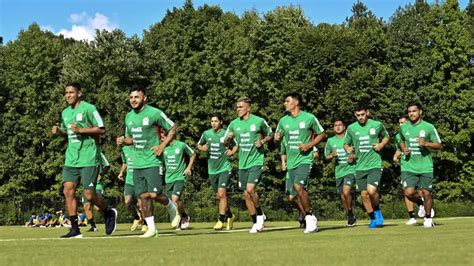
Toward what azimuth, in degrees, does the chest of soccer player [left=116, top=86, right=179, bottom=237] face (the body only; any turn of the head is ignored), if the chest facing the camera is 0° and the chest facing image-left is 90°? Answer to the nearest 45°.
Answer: approximately 45°

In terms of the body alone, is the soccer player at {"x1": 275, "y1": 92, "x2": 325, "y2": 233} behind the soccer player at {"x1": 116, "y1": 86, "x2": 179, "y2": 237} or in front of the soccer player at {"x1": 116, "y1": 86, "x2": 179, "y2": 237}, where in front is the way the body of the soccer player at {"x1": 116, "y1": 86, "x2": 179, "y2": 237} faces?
behind

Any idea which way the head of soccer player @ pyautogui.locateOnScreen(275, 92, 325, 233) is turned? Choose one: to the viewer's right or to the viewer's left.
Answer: to the viewer's left

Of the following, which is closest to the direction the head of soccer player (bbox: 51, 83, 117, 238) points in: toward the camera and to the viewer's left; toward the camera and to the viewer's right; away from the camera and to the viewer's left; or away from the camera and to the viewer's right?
toward the camera and to the viewer's left

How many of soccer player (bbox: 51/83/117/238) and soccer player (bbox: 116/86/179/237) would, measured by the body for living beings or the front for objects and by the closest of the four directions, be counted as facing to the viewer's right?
0

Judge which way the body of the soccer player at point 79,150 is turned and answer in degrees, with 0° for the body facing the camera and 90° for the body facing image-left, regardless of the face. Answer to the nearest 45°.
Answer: approximately 45°
